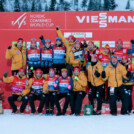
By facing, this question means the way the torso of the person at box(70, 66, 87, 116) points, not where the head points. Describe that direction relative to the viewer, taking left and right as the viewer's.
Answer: facing the viewer and to the left of the viewer

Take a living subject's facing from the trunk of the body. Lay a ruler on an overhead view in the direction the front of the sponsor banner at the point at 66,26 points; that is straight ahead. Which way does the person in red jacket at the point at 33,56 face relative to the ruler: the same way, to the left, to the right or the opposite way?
the same way

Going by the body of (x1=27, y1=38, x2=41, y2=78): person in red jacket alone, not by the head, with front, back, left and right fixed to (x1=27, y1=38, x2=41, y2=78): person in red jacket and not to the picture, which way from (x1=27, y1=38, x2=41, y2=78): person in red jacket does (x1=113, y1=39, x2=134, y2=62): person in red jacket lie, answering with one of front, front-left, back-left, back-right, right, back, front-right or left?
left

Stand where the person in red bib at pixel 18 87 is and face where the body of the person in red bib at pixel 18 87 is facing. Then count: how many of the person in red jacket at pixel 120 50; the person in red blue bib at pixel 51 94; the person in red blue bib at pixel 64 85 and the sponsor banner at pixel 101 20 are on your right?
0

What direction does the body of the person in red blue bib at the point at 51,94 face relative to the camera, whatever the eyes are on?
toward the camera

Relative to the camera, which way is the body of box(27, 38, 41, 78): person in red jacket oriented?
toward the camera

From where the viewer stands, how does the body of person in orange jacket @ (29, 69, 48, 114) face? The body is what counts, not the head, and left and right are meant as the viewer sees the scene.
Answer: facing the viewer

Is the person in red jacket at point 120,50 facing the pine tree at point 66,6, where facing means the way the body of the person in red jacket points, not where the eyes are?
no

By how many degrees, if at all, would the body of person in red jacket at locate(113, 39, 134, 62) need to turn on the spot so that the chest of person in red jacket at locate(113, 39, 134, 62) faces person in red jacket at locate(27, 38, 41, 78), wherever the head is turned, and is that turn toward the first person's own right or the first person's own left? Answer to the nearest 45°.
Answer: approximately 90° to the first person's own right

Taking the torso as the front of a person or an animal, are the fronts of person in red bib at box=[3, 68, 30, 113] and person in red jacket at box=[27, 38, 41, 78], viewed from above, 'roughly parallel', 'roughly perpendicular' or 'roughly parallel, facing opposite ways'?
roughly parallel

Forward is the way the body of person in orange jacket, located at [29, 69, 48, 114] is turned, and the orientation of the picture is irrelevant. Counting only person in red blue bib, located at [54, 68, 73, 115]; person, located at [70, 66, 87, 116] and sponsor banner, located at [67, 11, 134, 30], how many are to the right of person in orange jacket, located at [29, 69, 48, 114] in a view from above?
0

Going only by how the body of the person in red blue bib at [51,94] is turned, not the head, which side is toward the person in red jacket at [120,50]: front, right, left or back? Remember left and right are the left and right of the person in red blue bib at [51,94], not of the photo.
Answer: left

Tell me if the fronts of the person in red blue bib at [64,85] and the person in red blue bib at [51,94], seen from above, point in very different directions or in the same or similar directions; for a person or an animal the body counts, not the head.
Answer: same or similar directions

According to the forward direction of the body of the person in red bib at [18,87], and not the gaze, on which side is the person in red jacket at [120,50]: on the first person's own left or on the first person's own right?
on the first person's own left

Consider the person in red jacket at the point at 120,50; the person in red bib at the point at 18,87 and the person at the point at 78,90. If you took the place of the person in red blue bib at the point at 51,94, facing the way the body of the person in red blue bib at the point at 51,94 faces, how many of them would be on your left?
2

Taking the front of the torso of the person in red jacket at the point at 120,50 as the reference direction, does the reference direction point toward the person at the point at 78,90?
no
